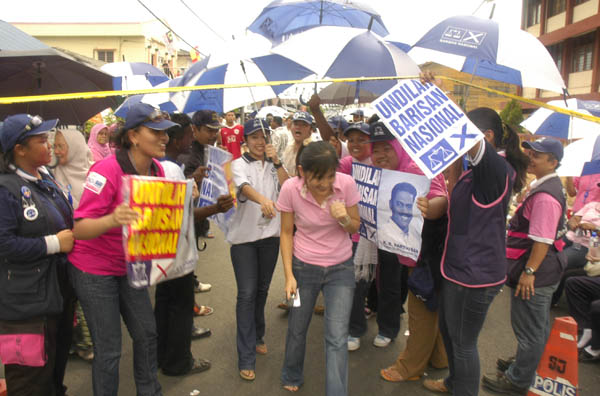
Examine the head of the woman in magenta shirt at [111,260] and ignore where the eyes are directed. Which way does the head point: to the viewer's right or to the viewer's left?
to the viewer's right

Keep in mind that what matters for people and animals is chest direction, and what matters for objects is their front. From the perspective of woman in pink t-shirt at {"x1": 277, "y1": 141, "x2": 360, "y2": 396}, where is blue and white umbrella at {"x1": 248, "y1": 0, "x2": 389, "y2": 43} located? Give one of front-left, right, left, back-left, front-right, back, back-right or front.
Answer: back

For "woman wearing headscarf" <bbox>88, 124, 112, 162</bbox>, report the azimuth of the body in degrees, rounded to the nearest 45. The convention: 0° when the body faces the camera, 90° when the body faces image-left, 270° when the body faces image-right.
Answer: approximately 315°

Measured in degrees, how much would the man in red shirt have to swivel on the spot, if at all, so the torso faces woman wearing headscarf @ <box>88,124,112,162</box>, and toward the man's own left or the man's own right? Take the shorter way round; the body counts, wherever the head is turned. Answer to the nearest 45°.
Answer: approximately 45° to the man's own right

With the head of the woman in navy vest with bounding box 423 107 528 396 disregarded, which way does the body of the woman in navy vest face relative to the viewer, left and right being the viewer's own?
facing to the left of the viewer

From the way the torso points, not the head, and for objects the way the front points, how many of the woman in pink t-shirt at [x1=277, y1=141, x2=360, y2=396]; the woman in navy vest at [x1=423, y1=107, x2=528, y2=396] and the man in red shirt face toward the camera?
2

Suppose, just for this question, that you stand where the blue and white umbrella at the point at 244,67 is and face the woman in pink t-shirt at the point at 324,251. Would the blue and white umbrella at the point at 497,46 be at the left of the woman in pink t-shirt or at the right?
left

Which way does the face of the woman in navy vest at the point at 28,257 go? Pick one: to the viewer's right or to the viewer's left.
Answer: to the viewer's right

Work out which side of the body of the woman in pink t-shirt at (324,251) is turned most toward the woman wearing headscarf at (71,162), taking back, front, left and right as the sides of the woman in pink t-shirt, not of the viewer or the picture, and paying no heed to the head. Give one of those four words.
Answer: right

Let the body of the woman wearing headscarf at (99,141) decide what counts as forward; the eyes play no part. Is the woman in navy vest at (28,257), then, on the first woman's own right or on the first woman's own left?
on the first woman's own right
